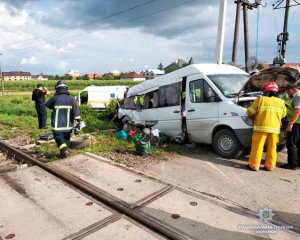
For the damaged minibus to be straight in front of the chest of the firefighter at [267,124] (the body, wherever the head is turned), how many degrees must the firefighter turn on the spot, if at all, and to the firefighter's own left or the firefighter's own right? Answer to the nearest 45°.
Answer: approximately 45° to the firefighter's own left

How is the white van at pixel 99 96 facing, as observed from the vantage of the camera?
facing to the left of the viewer

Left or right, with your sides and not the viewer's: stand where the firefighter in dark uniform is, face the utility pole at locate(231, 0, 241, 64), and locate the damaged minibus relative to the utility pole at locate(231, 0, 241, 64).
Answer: right

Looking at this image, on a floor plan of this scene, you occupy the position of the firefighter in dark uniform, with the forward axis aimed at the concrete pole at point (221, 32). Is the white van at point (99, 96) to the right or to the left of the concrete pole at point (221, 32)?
left

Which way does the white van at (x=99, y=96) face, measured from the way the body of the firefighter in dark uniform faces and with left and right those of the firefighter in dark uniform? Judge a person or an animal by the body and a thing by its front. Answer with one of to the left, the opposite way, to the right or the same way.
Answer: to the left

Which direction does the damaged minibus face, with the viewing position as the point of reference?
facing the viewer and to the right of the viewer

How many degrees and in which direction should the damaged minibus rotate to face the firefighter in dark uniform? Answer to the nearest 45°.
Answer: approximately 135° to its right

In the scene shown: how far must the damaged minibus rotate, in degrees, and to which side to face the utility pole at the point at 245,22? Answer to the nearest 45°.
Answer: approximately 135° to its left

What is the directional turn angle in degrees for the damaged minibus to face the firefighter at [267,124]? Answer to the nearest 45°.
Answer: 0° — it already faces them
